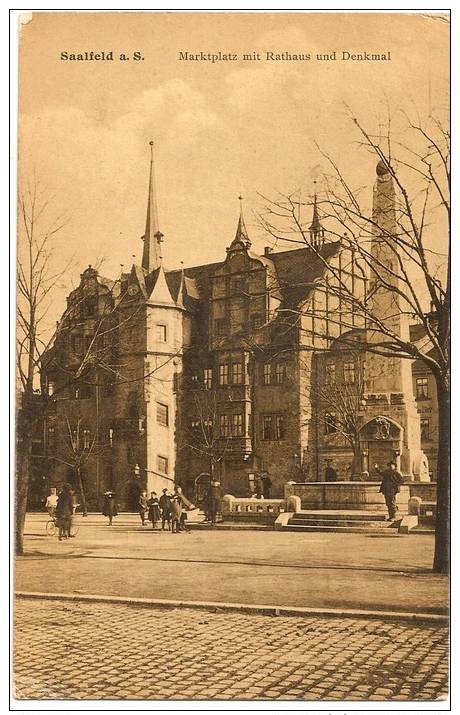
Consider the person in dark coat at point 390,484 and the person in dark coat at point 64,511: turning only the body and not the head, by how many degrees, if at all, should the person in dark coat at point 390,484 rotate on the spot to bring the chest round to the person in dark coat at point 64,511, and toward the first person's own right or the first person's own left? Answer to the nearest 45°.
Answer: approximately 90° to the first person's own right

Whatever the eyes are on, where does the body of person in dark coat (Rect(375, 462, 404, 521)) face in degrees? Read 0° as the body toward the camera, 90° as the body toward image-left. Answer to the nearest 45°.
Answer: approximately 0°

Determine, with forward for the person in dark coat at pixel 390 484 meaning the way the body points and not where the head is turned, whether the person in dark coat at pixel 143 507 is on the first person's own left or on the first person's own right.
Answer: on the first person's own right
